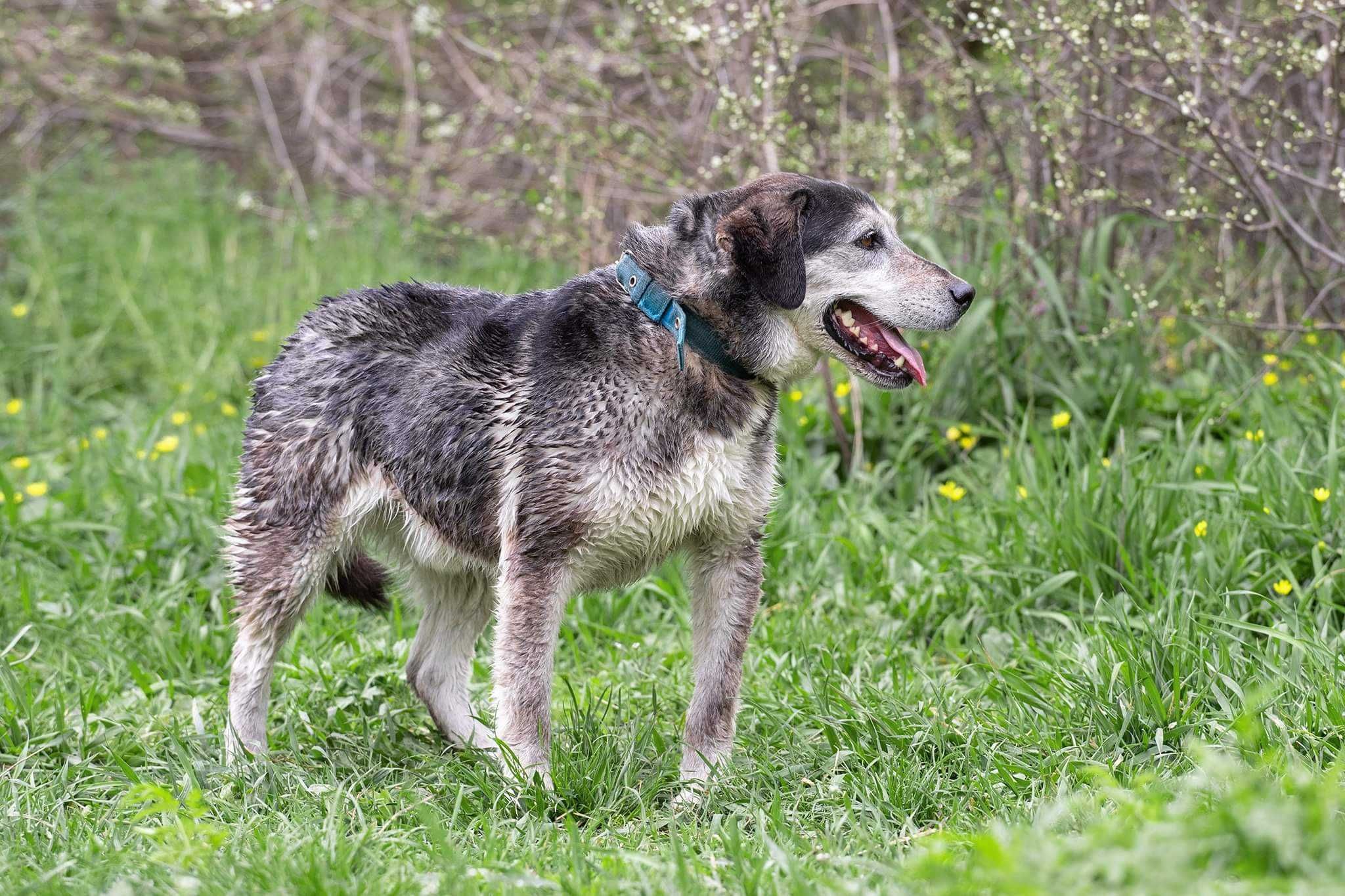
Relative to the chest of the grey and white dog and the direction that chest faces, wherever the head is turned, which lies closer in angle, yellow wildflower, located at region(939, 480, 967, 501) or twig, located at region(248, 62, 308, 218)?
the yellow wildflower

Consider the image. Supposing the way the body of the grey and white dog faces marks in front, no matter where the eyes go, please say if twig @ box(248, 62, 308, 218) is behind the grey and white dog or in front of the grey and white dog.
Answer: behind

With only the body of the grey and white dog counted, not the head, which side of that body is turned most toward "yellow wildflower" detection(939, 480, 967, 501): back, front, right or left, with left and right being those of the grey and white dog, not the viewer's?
left

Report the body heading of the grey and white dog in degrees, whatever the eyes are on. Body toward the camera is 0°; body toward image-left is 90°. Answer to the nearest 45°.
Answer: approximately 315°
